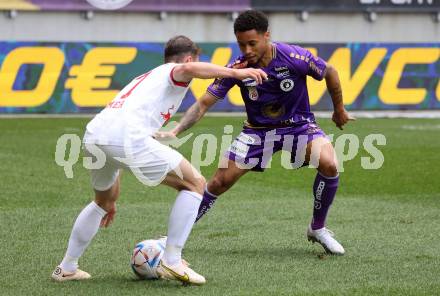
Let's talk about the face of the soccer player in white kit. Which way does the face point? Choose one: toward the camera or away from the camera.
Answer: away from the camera

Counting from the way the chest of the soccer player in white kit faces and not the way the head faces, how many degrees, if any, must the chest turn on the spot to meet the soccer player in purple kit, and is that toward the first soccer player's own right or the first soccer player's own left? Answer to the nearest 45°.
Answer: approximately 45° to the first soccer player's own left

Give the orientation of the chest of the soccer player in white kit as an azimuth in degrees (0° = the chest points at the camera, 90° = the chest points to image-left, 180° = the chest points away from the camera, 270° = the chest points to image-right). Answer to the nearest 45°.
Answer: approximately 270°

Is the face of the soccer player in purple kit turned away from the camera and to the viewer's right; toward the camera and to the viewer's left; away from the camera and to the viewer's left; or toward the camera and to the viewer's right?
toward the camera and to the viewer's left
